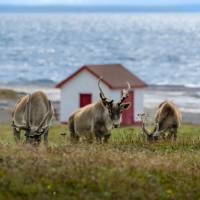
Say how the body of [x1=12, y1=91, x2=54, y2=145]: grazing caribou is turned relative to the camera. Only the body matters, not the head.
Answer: toward the camera

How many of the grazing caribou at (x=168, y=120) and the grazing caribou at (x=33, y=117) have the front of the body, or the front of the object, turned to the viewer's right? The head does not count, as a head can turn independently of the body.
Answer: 0

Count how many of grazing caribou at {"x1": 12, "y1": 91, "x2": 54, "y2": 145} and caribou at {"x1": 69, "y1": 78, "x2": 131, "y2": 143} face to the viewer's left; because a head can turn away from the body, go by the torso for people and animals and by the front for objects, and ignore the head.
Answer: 0

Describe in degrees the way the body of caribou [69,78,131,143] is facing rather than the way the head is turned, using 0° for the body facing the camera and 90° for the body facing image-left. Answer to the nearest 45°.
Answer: approximately 315°

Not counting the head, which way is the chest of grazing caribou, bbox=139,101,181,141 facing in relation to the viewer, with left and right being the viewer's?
facing the viewer and to the left of the viewer

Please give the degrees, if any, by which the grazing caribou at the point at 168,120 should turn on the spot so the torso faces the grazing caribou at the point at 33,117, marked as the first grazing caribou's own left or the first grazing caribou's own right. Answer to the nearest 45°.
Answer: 0° — it already faces it
